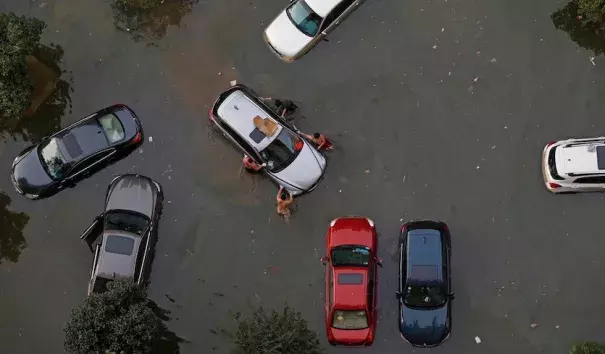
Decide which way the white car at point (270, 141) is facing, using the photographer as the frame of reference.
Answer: facing the viewer and to the right of the viewer

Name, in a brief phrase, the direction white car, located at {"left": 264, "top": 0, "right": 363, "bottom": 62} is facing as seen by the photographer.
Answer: facing the viewer and to the left of the viewer

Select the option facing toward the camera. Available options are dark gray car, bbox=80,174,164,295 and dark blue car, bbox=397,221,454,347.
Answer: the dark blue car

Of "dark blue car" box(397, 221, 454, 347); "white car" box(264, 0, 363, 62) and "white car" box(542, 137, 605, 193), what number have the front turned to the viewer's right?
1

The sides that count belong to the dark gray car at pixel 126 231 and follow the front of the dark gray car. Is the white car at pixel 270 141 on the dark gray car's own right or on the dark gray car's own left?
on the dark gray car's own right

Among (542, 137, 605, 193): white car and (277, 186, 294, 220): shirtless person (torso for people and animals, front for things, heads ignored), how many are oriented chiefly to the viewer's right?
1

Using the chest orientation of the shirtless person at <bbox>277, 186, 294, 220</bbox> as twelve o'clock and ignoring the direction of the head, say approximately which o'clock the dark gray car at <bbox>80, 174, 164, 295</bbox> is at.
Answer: The dark gray car is roughly at 9 o'clock from the shirtless person.

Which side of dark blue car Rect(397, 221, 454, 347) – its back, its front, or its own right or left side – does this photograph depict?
front

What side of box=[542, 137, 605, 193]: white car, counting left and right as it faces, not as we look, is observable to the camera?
right

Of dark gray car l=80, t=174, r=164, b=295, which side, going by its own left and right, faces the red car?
right

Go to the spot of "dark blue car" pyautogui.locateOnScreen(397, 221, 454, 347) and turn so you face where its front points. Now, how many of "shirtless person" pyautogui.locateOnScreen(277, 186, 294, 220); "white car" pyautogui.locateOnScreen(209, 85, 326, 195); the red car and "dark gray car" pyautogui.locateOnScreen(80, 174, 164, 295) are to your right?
4

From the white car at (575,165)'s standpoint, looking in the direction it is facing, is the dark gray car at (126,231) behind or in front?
behind

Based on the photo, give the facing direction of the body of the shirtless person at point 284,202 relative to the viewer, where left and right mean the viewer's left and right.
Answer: facing away from the viewer

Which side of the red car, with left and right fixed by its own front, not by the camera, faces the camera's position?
back

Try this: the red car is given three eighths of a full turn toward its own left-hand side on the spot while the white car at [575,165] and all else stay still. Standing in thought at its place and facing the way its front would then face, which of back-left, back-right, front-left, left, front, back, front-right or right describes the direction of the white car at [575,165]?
back-left
